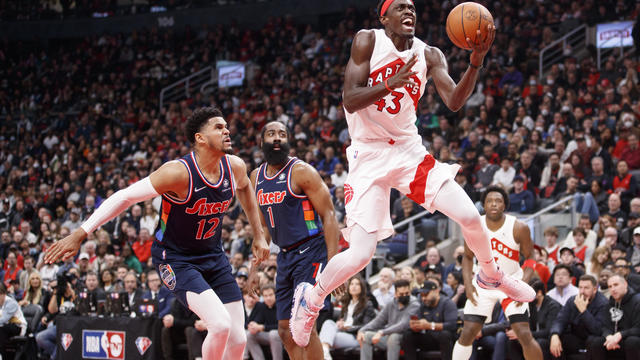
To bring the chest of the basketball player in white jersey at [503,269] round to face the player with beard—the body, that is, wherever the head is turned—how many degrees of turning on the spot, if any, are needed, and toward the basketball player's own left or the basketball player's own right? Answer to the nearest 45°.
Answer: approximately 45° to the basketball player's own right

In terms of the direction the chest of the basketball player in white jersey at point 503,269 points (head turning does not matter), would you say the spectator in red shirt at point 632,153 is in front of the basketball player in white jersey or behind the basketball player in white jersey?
behind

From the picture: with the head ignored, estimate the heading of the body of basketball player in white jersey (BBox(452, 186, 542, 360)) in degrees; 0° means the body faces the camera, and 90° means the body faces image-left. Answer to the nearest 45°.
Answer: approximately 0°

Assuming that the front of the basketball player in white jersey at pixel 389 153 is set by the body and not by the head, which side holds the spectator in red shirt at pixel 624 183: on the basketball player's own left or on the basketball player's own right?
on the basketball player's own left

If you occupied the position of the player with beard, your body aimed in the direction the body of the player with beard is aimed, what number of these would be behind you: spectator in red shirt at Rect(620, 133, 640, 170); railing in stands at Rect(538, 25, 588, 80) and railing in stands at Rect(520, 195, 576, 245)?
3

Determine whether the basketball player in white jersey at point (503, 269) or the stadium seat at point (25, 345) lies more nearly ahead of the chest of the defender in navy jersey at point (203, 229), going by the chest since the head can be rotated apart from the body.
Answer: the basketball player in white jersey

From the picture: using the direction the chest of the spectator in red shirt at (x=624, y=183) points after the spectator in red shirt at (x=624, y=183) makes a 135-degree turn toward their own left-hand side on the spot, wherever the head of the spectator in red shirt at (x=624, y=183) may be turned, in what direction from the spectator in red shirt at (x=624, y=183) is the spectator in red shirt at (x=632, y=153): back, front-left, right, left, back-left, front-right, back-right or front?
left

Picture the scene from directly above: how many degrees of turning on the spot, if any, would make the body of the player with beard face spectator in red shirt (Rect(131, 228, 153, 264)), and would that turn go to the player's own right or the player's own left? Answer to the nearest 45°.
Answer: approximately 135° to the player's own right

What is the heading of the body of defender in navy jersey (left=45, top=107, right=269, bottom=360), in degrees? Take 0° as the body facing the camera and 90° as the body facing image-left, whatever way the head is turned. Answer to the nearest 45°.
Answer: approximately 315°

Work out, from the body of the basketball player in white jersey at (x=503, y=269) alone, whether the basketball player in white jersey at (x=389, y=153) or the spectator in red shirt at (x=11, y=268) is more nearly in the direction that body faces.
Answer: the basketball player in white jersey
